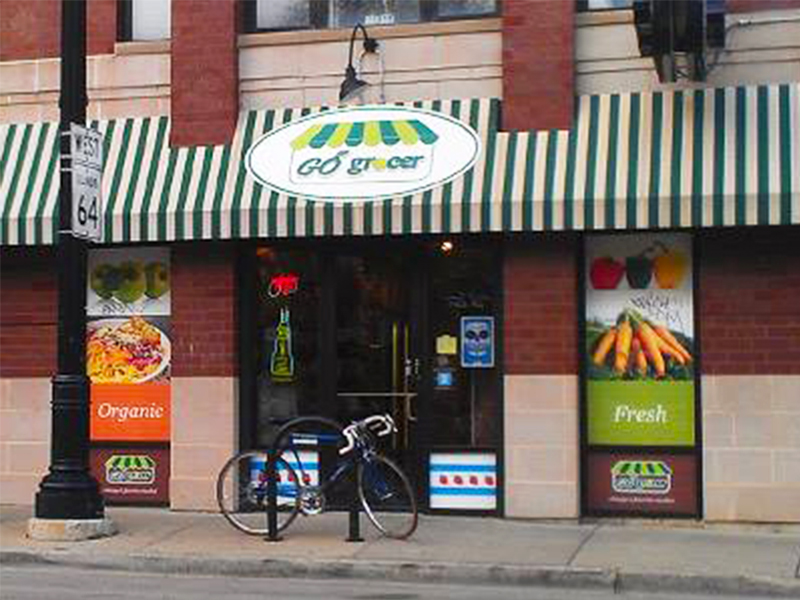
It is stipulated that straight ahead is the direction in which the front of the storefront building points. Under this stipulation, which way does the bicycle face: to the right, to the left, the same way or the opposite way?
to the left

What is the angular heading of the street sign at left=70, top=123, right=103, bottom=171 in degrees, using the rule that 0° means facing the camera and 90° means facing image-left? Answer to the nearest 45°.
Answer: approximately 315°

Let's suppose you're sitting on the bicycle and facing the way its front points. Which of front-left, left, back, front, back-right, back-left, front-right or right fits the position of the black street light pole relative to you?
back

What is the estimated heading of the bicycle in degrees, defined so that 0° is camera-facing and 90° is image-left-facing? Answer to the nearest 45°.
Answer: approximately 270°
